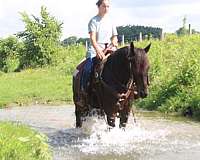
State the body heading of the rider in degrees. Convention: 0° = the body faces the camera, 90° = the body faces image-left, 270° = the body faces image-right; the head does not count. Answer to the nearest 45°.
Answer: approximately 315°

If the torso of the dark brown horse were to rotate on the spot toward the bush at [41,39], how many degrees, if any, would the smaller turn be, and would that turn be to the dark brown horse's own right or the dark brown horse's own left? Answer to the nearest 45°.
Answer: approximately 135° to the dark brown horse's own left

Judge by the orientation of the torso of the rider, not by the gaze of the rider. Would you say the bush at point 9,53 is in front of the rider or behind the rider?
behind

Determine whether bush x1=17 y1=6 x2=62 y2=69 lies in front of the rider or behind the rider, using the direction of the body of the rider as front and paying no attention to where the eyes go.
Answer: behind
